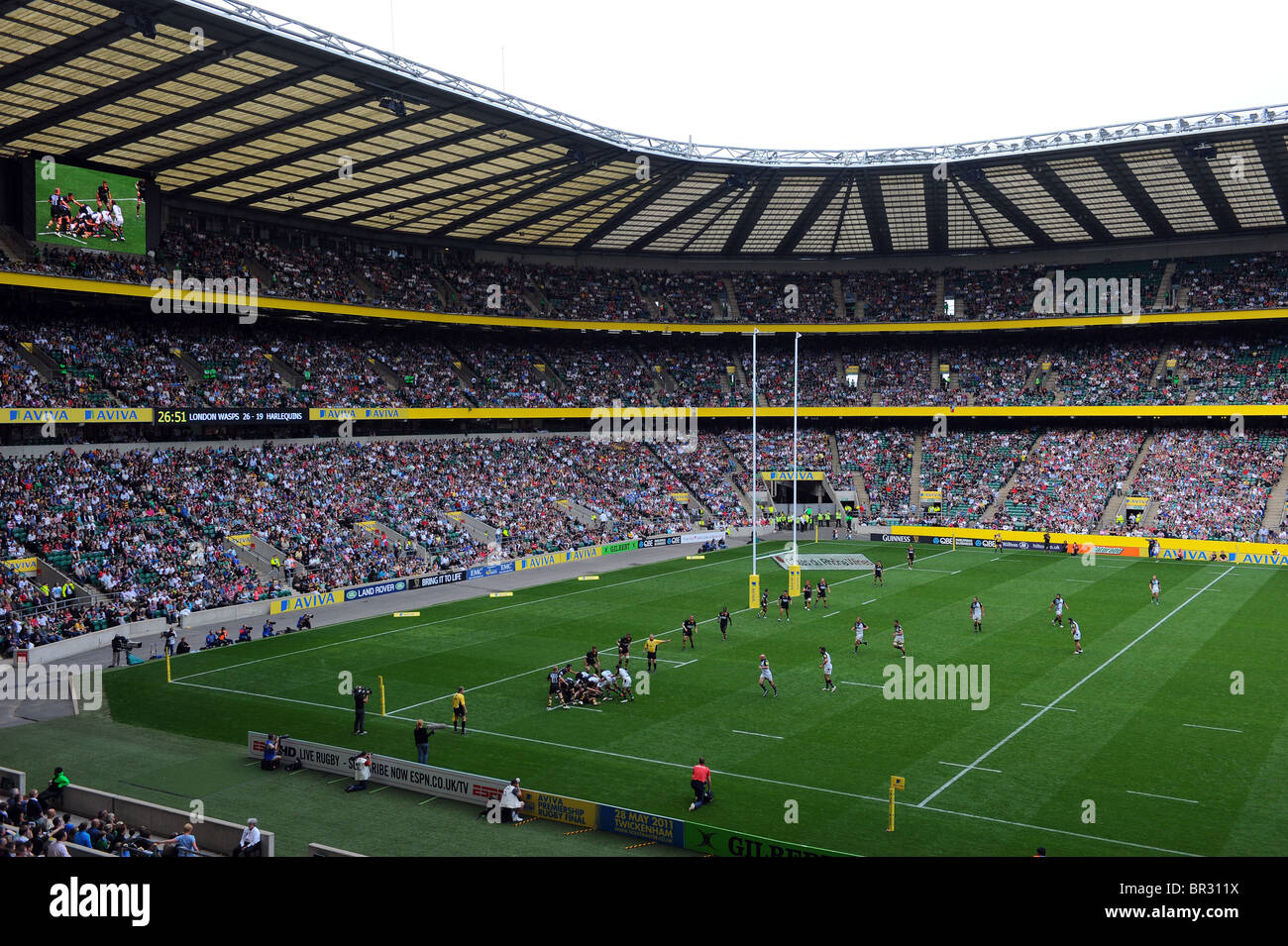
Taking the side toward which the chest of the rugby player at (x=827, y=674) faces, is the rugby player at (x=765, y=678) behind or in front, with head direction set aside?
in front

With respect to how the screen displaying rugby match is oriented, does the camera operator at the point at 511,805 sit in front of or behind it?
in front

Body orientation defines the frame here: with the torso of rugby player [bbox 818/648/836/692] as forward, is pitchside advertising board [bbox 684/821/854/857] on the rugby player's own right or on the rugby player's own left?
on the rugby player's own left

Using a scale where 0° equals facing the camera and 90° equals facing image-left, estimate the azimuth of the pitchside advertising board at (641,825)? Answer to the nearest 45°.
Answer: approximately 45°

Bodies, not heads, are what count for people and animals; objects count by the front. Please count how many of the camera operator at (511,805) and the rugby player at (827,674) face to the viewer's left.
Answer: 1

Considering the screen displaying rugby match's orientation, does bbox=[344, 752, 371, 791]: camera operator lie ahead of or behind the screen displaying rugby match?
ahead

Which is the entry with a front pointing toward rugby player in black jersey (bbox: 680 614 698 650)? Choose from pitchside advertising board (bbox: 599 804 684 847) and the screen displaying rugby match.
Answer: the screen displaying rugby match

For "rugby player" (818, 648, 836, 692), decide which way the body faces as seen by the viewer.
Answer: to the viewer's left

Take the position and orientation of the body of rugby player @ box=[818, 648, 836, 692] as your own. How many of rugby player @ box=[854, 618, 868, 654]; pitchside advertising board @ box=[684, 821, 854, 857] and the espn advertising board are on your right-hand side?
1

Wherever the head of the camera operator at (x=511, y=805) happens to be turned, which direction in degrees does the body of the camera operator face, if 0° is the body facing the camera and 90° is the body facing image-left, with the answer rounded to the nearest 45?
approximately 225°

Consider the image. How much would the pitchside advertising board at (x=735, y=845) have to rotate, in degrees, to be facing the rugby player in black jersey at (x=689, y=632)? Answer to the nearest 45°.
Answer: approximately 135° to its right
